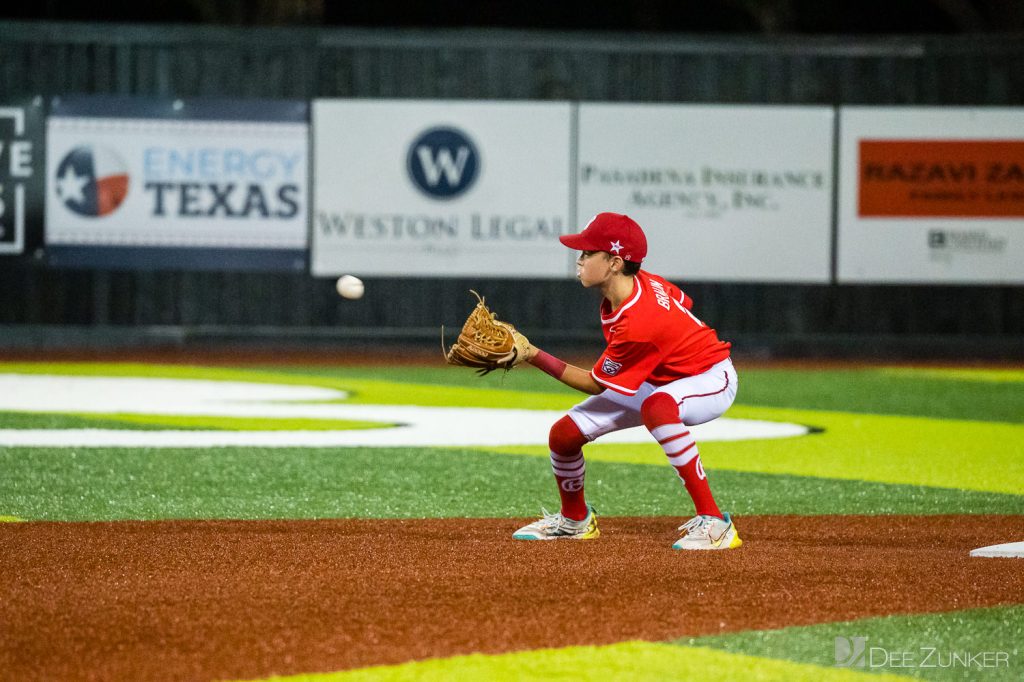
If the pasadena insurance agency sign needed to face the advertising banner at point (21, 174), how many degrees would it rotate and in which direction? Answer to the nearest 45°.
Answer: approximately 90° to its right

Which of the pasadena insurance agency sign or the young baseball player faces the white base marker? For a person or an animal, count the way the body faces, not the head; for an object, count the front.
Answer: the pasadena insurance agency sign

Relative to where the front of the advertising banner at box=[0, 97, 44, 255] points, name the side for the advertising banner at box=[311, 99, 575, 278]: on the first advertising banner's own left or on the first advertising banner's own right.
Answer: on the first advertising banner's own left

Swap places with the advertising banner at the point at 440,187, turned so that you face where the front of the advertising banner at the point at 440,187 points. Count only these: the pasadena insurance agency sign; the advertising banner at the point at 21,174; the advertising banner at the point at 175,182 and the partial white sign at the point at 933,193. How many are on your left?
2

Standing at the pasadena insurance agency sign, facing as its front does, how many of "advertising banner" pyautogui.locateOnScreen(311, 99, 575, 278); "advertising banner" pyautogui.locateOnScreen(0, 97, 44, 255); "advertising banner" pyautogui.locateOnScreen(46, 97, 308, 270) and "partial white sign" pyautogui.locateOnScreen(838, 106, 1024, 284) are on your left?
1

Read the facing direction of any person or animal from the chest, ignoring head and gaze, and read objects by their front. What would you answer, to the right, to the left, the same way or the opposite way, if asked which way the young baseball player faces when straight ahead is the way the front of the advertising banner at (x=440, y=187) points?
to the right

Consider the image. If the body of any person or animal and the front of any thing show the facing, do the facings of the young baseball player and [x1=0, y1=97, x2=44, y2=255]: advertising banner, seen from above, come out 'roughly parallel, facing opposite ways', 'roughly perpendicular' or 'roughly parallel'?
roughly perpendicular

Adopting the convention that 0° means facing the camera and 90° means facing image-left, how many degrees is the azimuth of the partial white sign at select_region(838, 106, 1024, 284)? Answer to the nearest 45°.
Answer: approximately 0°

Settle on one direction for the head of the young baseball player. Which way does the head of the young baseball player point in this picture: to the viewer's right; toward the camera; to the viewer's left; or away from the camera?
to the viewer's left

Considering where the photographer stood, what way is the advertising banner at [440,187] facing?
facing the viewer

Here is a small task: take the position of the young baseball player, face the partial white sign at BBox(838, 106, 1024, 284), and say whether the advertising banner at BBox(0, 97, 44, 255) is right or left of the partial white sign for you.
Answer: left

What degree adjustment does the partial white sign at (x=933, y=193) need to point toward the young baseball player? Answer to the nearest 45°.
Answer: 0° — it already faces them

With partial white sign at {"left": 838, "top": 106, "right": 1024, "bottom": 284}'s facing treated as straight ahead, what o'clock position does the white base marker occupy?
The white base marker is roughly at 12 o'clock from the partial white sign.

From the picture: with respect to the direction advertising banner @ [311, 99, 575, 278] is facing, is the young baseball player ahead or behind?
ahead

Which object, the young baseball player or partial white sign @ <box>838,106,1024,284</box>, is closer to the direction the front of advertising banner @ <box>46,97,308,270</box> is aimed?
the young baseball player
